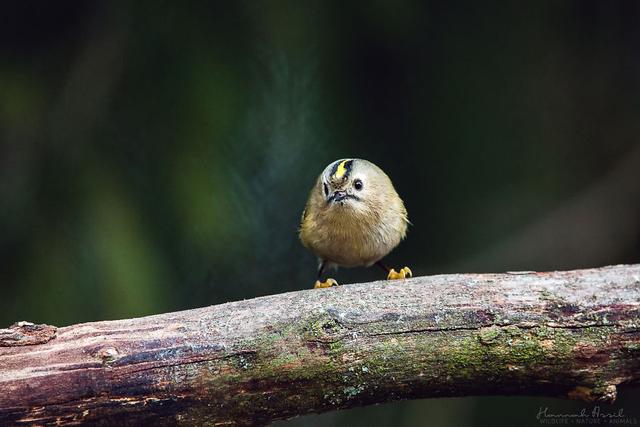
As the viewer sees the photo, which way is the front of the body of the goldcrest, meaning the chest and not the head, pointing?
toward the camera
